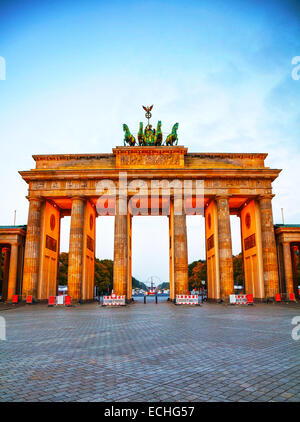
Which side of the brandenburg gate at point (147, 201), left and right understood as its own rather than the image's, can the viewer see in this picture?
front
